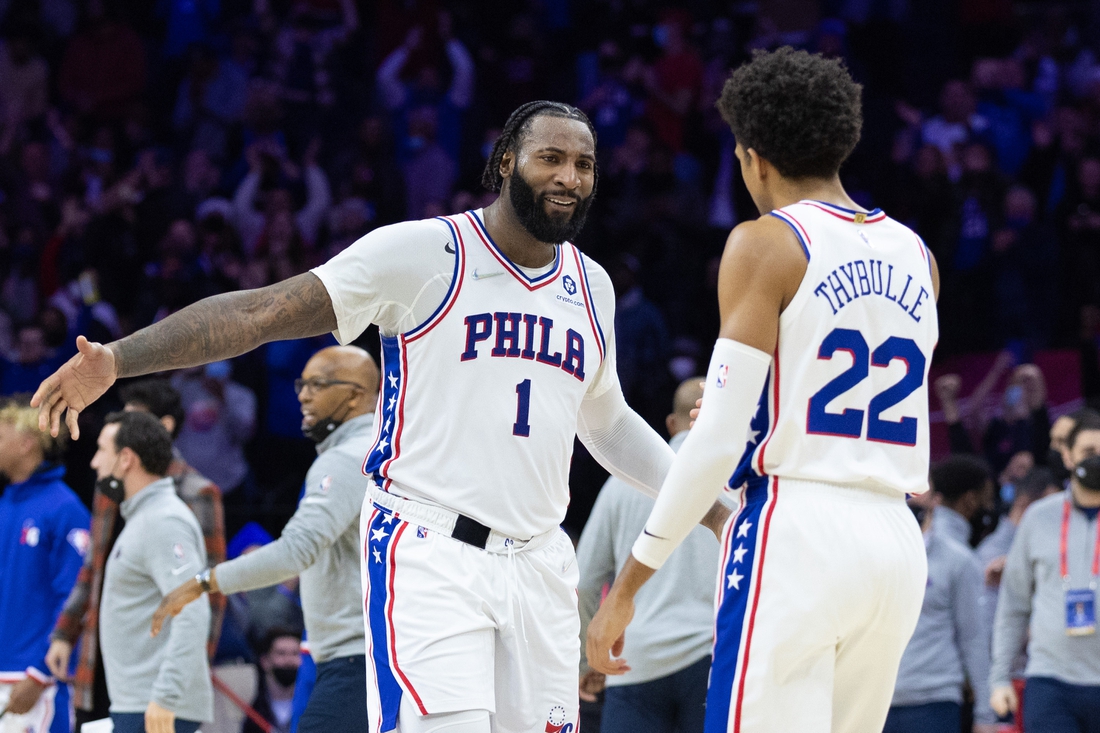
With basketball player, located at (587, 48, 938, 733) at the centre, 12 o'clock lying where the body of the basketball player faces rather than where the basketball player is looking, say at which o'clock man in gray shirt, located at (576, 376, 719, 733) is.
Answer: The man in gray shirt is roughly at 1 o'clock from the basketball player.

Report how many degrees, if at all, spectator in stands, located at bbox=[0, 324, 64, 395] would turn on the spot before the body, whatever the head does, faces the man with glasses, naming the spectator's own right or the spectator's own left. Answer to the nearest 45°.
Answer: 0° — they already face them

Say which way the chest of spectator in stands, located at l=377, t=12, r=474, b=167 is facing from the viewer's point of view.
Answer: toward the camera

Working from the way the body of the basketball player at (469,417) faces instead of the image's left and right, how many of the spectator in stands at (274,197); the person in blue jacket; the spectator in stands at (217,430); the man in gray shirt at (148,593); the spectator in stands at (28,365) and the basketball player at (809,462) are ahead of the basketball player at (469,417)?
1

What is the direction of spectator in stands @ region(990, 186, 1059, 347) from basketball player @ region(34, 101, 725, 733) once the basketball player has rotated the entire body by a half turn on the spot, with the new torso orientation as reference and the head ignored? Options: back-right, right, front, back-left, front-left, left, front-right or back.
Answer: right

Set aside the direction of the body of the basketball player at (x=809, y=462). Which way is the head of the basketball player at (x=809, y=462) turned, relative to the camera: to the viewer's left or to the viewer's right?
to the viewer's left

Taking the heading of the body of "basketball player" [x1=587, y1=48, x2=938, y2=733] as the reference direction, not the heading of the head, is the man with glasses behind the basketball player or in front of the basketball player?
in front

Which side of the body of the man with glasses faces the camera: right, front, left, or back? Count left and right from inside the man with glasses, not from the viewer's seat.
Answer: left

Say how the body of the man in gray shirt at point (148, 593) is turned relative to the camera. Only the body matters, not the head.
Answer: to the viewer's left

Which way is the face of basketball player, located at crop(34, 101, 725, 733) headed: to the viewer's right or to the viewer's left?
to the viewer's right

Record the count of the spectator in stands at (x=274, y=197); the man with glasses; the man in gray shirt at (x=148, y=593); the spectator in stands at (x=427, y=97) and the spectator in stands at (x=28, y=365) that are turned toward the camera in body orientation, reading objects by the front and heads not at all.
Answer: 3

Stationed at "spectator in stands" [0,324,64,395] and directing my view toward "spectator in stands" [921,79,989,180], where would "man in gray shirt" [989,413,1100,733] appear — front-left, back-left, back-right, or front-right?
front-right

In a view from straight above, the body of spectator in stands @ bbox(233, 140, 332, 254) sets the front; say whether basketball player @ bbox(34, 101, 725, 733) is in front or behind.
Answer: in front
